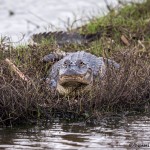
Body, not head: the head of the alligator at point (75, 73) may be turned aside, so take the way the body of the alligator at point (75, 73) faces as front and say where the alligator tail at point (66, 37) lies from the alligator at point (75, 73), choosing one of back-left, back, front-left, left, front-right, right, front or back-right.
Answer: back

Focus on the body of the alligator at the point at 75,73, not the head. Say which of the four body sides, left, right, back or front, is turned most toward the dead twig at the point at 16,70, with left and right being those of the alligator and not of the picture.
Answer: right

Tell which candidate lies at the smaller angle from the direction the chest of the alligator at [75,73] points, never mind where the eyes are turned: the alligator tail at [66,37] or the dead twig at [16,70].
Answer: the dead twig

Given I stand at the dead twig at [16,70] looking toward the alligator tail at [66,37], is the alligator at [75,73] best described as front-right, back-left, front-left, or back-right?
front-right

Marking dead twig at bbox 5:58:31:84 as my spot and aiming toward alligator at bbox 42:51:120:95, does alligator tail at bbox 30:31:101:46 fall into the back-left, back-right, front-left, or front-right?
front-left

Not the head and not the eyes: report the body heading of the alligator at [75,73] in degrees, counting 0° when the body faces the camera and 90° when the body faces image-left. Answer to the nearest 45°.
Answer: approximately 0°
